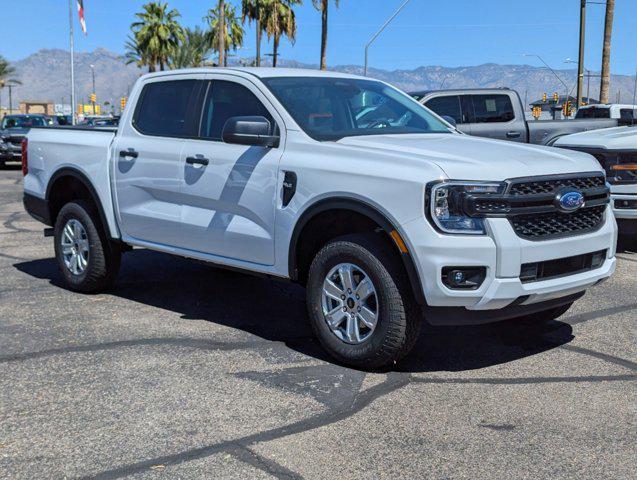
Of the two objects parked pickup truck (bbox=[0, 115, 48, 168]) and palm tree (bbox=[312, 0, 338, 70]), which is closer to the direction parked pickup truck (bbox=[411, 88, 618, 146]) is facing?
the parked pickup truck

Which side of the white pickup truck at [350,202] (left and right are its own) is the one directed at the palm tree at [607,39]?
left

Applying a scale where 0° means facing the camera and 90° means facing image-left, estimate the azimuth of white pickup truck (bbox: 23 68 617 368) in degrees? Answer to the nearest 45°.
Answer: approximately 315°

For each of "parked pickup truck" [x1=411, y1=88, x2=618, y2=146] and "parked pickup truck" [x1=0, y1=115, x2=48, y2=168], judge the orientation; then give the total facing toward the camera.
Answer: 1

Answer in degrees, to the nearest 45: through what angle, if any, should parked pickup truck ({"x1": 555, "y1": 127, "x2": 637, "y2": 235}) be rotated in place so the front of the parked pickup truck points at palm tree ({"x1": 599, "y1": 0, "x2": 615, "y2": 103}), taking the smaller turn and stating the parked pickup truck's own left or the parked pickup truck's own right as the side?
approximately 135° to the parked pickup truck's own right

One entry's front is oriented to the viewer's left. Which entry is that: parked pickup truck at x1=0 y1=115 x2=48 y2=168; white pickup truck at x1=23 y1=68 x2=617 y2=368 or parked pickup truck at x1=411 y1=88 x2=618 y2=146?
parked pickup truck at x1=411 y1=88 x2=618 y2=146

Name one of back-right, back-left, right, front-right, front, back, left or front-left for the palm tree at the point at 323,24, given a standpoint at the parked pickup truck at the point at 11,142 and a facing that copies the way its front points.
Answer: back-left

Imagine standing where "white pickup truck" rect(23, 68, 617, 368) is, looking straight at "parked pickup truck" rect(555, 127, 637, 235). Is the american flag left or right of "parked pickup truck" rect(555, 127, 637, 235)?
left

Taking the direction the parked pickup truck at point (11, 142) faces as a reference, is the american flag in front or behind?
behind

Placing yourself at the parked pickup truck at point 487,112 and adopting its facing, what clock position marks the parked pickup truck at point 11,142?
the parked pickup truck at point 11,142 is roughly at 1 o'clock from the parked pickup truck at point 487,112.

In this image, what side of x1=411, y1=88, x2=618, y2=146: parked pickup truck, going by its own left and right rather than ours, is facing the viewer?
left

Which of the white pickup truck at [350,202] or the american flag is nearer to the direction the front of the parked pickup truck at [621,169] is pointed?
the white pickup truck

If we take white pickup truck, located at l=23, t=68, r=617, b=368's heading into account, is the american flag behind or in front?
behind

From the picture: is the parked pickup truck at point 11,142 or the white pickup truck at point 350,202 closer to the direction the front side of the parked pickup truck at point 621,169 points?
the white pickup truck

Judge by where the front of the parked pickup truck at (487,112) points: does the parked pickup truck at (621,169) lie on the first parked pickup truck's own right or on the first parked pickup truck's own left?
on the first parked pickup truck's own left
